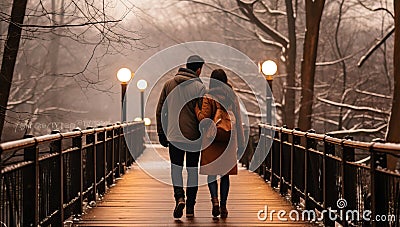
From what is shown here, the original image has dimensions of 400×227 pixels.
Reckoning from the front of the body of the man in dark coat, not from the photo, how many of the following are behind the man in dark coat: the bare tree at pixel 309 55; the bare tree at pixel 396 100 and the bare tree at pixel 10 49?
0

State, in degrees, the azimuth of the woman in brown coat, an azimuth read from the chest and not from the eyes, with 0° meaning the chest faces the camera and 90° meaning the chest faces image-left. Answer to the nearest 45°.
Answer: approximately 180°

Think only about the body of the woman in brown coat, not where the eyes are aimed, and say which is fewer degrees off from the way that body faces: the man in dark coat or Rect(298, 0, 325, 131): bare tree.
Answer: the bare tree

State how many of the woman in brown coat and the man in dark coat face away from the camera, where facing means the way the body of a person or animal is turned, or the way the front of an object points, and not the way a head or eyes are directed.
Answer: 2

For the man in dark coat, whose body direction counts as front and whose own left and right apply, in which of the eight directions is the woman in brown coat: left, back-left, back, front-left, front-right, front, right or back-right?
right

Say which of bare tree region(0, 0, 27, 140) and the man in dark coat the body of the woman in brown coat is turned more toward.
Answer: the bare tree

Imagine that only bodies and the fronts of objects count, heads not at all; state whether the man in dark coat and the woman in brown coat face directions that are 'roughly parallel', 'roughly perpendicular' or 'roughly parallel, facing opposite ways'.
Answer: roughly parallel

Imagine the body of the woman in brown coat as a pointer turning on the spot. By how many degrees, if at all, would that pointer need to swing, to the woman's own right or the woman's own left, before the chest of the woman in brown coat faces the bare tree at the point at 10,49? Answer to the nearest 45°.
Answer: approximately 45° to the woman's own left

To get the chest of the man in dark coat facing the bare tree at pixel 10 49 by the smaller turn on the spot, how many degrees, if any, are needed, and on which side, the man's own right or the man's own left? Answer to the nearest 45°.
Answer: approximately 45° to the man's own left

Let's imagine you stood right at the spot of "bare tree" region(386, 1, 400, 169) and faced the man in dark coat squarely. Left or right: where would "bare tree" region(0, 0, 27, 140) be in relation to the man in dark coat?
right

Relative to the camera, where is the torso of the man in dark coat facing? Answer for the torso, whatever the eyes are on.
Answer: away from the camera

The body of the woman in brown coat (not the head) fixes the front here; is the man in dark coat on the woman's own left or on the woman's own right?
on the woman's own left

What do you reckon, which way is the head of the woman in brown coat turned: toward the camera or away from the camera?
away from the camera

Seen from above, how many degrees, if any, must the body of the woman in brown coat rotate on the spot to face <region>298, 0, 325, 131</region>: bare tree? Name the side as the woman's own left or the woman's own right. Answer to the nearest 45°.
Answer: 0° — they already face it
